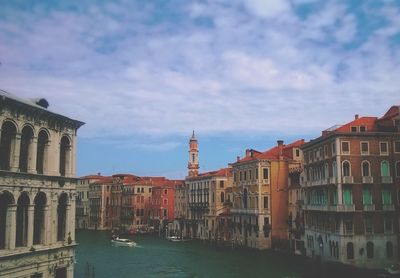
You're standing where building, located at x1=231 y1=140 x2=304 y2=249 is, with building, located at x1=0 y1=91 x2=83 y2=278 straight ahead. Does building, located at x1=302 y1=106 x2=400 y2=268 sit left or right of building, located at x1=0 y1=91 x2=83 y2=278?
left

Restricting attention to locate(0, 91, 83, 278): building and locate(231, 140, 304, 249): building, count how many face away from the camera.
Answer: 0

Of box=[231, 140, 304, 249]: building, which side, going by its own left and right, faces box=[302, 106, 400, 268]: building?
left

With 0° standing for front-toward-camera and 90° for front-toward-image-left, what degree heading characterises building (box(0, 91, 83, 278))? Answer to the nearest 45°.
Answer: approximately 315°

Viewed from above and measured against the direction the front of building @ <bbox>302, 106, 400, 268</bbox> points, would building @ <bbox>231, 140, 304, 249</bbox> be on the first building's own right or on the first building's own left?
on the first building's own right

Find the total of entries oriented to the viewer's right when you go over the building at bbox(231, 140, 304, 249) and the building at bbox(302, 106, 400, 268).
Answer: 0

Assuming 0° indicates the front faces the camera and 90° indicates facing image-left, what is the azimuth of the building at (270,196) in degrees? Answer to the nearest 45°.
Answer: approximately 45°

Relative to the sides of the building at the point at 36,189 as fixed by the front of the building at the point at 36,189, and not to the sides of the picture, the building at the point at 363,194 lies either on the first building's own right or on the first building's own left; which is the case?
on the first building's own left

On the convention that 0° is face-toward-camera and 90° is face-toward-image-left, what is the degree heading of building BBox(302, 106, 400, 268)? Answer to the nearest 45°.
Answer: approximately 45°
